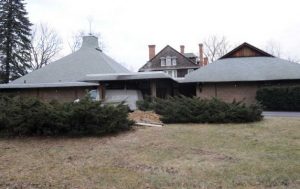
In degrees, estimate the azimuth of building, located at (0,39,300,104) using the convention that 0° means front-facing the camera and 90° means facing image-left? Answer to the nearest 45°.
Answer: approximately 0°

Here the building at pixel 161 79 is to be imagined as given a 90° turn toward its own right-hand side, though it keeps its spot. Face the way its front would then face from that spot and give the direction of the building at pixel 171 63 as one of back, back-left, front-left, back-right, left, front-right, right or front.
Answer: right

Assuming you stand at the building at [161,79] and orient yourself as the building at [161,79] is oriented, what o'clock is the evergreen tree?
The evergreen tree is roughly at 4 o'clock from the building.

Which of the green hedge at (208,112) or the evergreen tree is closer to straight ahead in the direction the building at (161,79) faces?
the green hedge

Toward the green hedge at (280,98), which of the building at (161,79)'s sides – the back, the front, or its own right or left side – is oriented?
left

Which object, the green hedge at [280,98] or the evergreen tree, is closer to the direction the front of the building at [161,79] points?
the green hedge

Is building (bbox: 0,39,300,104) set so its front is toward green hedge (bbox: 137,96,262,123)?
yes
